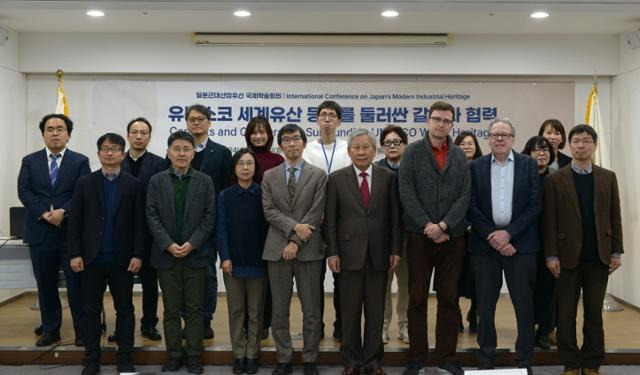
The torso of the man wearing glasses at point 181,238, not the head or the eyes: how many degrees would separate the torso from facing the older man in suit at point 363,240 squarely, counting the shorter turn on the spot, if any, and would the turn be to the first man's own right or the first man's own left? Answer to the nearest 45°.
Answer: approximately 90° to the first man's own left

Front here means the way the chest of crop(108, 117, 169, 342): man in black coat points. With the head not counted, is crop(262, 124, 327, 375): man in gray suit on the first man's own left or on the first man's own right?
on the first man's own left

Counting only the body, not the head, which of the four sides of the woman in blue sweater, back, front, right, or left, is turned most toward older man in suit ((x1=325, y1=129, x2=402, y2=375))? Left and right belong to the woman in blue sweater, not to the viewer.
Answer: left

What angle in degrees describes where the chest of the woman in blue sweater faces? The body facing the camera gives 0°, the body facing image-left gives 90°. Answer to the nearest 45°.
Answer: approximately 0°

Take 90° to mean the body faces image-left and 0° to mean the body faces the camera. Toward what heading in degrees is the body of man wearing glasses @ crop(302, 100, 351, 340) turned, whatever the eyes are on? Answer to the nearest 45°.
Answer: approximately 0°
